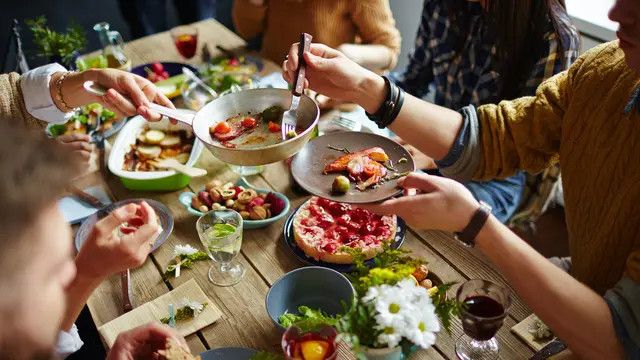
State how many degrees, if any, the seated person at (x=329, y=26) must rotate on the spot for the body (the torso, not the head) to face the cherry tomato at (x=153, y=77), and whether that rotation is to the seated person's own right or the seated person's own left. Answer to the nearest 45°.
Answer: approximately 45° to the seated person's own right

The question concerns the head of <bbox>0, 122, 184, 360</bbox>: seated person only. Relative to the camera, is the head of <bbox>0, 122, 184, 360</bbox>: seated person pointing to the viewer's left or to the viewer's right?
to the viewer's right

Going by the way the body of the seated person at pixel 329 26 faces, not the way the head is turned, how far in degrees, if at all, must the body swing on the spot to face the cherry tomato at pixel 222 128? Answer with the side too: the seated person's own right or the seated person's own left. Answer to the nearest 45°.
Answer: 0° — they already face it

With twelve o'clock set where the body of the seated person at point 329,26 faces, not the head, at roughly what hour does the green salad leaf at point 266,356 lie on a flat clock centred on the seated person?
The green salad leaf is roughly at 12 o'clock from the seated person.

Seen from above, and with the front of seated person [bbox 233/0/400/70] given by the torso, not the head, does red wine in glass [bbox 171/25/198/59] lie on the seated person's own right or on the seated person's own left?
on the seated person's own right

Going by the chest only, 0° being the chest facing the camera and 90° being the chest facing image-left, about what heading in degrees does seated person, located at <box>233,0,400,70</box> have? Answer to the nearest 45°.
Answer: approximately 0°

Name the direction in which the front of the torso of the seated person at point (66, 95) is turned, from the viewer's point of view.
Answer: to the viewer's right

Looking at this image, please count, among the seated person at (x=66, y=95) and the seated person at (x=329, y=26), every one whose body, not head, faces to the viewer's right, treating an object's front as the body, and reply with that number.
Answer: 1
